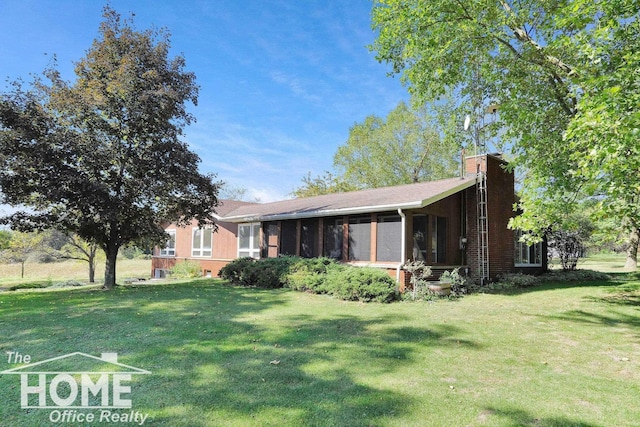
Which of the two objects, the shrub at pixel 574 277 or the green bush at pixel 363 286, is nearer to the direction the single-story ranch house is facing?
the green bush

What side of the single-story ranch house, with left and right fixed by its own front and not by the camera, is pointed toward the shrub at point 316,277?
front

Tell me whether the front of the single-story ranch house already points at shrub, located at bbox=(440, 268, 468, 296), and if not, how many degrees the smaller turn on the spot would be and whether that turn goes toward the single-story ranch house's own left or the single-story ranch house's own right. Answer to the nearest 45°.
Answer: approximately 45° to the single-story ranch house's own left

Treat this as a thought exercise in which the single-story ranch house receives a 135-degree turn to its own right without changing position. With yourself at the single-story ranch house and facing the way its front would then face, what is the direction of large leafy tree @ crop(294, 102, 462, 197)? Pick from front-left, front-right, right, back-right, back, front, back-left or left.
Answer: front

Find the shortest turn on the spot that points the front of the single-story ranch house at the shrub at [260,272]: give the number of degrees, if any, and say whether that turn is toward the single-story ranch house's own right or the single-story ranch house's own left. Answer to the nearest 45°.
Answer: approximately 45° to the single-story ranch house's own right
